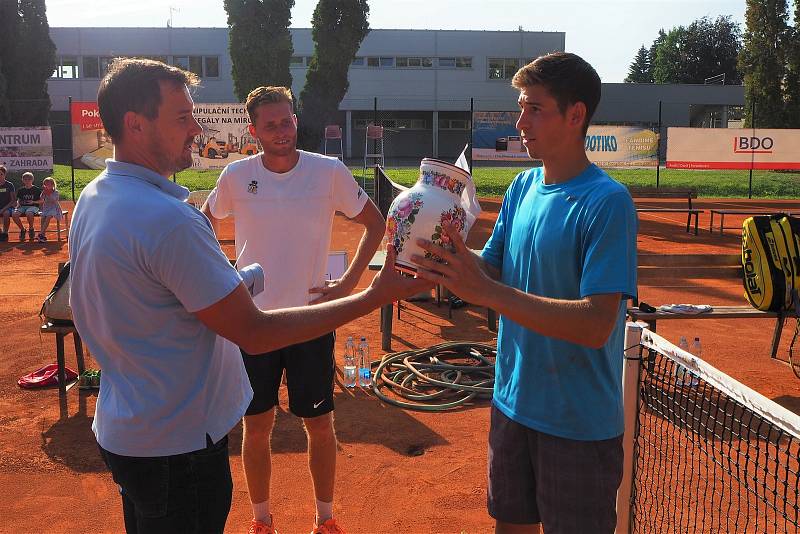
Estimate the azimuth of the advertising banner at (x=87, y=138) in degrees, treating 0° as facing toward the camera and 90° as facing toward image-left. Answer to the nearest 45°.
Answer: approximately 0°

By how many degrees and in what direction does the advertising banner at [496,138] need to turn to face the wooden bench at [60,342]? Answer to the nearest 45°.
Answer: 0° — it already faces it

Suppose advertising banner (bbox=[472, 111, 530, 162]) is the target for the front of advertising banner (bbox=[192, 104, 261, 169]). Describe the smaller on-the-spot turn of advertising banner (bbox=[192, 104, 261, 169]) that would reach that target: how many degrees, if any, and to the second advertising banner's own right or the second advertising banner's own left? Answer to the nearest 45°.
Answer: approximately 90° to the second advertising banner's own left

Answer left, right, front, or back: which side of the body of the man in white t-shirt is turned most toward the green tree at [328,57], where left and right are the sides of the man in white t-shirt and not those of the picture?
back

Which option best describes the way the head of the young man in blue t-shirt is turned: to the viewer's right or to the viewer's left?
to the viewer's left

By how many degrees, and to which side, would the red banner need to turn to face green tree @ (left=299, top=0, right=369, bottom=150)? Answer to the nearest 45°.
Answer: approximately 135° to its left

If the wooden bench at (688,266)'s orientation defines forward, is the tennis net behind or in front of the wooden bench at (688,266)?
in front

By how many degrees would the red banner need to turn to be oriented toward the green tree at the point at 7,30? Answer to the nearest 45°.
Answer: approximately 180°

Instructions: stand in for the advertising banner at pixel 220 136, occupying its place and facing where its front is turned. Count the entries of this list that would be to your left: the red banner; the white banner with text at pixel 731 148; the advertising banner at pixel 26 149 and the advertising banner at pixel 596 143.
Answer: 2
